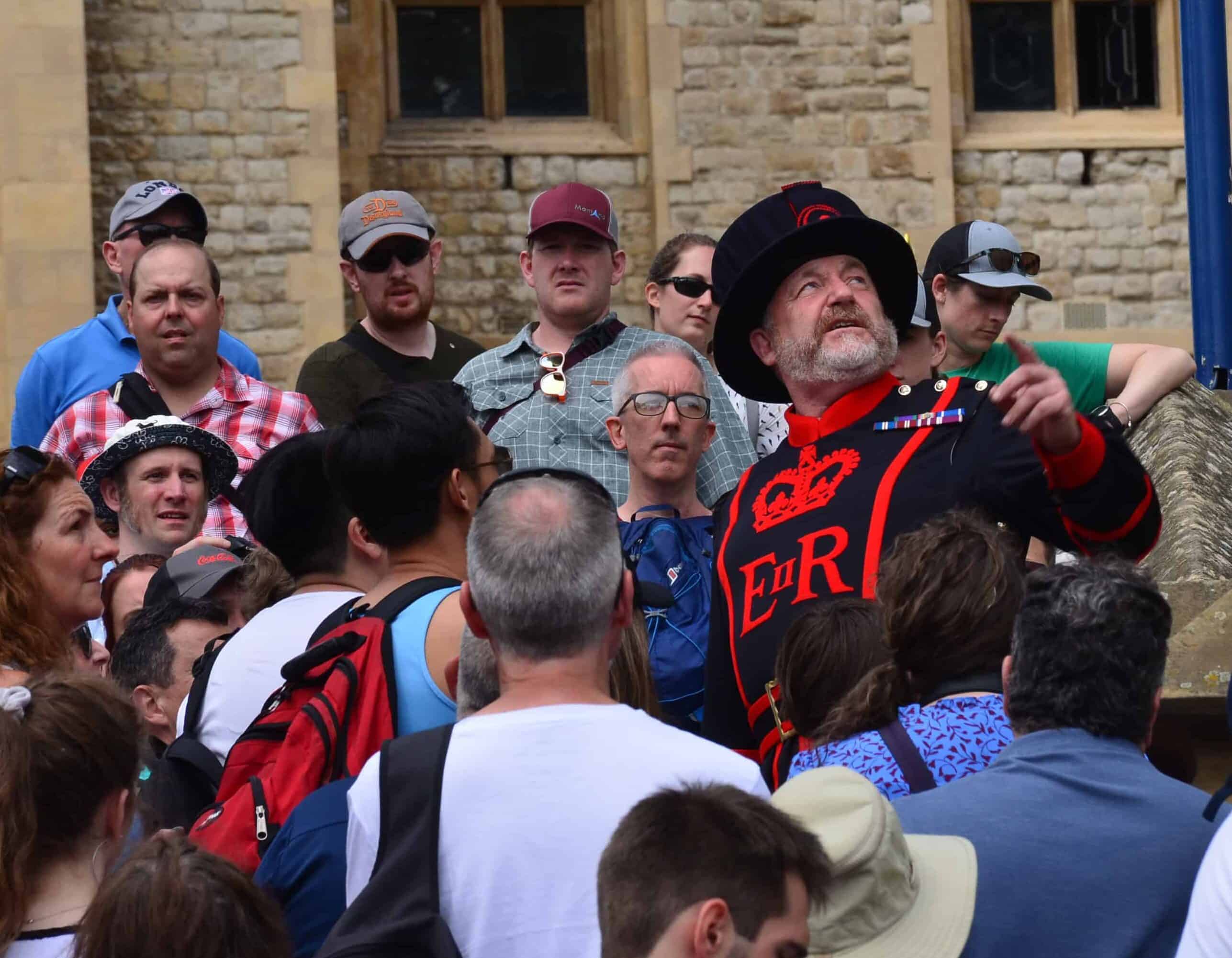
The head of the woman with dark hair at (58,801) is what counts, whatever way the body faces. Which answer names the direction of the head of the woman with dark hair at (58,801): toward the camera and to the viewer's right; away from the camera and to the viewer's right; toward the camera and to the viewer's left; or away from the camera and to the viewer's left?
away from the camera and to the viewer's right

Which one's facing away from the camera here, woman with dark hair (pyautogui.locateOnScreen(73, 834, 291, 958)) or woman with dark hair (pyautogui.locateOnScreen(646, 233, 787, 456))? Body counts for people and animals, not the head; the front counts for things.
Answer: woman with dark hair (pyautogui.locateOnScreen(73, 834, 291, 958))

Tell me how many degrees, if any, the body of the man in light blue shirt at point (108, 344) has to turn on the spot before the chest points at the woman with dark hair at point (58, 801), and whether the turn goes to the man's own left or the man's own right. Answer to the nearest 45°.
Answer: approximately 45° to the man's own right

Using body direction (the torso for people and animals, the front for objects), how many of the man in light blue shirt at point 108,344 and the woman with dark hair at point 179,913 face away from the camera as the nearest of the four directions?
1

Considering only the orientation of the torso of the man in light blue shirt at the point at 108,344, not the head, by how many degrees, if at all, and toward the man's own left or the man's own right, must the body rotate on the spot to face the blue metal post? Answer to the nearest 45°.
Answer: approximately 45° to the man's own left

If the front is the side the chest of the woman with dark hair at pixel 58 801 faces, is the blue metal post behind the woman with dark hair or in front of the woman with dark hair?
in front

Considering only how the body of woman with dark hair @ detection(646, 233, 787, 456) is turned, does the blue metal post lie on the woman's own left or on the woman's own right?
on the woman's own left

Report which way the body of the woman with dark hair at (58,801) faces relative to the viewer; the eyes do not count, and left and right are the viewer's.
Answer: facing away from the viewer and to the right of the viewer

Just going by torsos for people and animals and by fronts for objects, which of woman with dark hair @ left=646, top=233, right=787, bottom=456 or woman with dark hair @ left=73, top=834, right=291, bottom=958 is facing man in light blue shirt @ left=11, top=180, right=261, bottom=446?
woman with dark hair @ left=73, top=834, right=291, bottom=958

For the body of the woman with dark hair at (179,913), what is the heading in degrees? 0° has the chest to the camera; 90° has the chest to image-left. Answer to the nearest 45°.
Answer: approximately 180°

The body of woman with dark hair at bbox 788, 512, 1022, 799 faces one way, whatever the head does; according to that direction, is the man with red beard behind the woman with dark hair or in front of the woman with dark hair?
in front

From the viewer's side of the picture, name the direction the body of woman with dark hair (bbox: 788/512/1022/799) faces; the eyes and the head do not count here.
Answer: away from the camera
